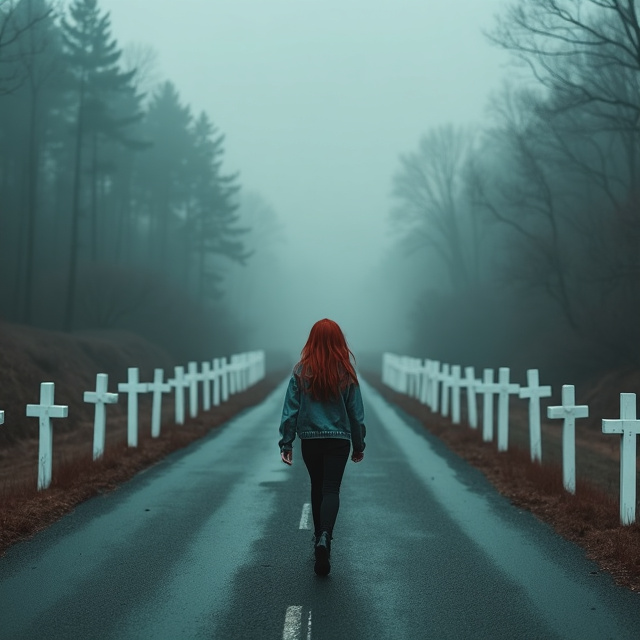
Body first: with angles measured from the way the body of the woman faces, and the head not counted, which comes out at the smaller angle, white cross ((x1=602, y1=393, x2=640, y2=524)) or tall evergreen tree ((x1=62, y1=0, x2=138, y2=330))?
the tall evergreen tree

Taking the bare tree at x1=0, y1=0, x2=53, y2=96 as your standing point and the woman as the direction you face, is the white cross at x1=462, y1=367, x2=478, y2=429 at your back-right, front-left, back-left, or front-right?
front-left

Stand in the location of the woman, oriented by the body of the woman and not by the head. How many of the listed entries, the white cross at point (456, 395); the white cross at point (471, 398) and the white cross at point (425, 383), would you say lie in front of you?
3

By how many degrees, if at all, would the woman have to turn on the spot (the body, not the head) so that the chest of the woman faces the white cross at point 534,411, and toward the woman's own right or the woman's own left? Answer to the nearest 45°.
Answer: approximately 45° to the woman's own right

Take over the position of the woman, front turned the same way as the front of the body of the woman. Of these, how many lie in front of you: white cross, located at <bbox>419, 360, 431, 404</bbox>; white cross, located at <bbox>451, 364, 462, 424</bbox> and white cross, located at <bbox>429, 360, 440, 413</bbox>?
3

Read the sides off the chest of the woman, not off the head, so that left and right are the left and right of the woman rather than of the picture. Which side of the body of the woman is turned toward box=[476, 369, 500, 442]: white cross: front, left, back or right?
front

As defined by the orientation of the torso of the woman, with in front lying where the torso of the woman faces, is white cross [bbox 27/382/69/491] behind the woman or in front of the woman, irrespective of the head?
in front

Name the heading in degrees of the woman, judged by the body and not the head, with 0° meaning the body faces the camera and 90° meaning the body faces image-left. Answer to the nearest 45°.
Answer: approximately 180°

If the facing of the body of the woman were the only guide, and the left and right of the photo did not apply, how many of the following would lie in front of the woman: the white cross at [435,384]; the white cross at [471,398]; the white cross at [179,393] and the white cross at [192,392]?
4

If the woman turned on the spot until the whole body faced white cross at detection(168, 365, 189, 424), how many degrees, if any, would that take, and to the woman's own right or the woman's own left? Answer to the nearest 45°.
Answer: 0° — they already face it

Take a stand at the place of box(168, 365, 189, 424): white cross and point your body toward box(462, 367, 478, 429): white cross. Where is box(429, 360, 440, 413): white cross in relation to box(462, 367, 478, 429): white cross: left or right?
left

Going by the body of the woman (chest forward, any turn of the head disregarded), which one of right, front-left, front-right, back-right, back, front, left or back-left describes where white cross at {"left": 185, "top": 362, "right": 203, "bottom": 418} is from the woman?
front

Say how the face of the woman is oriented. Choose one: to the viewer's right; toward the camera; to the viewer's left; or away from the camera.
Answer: away from the camera

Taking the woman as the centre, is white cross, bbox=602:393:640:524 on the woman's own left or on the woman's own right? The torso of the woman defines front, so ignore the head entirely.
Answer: on the woman's own right

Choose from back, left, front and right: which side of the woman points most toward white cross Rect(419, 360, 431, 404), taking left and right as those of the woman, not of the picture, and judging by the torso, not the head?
front
